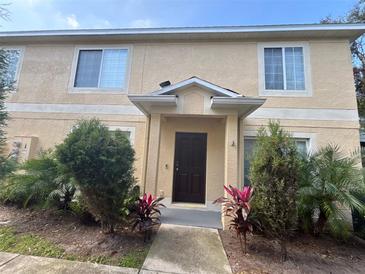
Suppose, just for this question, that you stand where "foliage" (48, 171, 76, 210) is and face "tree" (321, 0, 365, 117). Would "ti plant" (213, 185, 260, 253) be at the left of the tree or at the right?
right

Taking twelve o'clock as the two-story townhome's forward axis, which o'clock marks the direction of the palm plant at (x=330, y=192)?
The palm plant is roughly at 10 o'clock from the two-story townhome.

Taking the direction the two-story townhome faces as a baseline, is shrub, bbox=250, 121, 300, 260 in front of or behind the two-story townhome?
in front

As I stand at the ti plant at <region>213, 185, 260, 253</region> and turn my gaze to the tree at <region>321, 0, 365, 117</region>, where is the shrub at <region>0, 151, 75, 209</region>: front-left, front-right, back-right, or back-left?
back-left

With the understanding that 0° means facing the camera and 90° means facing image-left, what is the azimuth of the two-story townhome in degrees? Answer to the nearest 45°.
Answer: approximately 0°

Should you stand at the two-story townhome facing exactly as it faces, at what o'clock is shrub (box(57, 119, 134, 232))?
The shrub is roughly at 1 o'clock from the two-story townhome.

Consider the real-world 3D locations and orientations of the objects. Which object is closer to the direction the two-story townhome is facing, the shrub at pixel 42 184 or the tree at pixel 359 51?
the shrub

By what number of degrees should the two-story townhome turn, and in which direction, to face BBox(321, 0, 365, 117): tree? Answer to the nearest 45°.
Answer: approximately 90° to its left
